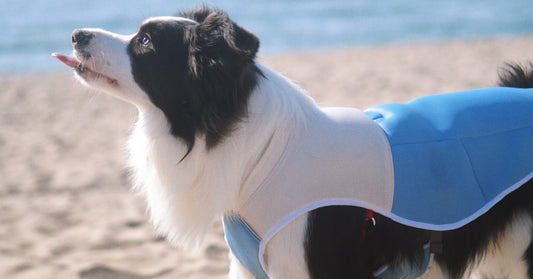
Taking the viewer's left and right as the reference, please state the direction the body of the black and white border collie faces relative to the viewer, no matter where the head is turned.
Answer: facing to the left of the viewer
